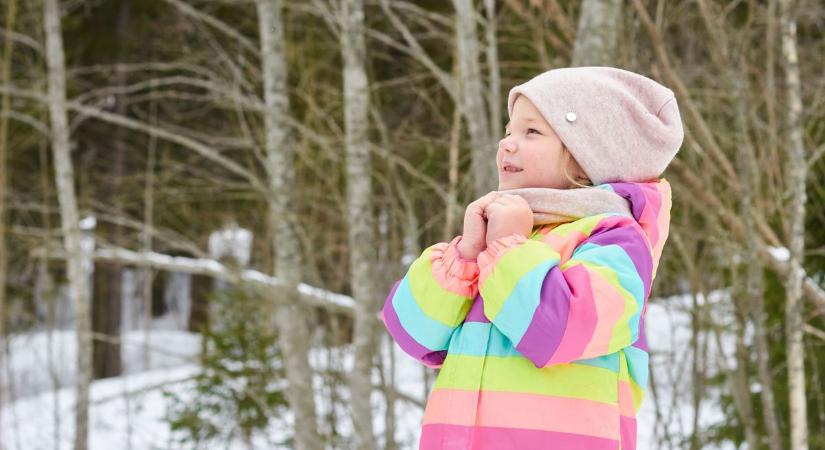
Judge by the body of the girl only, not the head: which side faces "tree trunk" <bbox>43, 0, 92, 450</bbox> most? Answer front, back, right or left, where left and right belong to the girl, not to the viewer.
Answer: right

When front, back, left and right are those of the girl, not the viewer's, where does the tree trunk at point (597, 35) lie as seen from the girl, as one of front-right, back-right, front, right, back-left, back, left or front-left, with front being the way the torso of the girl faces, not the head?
back-right

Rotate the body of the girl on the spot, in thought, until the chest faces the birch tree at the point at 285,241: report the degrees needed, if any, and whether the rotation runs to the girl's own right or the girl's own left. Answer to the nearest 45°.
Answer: approximately 135° to the girl's own right

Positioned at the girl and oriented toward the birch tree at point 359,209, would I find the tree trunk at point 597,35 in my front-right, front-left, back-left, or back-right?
front-right

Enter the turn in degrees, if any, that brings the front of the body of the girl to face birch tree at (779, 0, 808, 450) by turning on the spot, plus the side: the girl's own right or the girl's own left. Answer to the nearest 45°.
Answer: approximately 135° to the girl's own right

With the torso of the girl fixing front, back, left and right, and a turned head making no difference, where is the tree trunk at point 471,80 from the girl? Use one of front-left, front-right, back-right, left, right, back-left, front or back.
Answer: back-right

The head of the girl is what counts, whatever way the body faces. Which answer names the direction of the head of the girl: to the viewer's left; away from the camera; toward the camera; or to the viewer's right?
to the viewer's left
